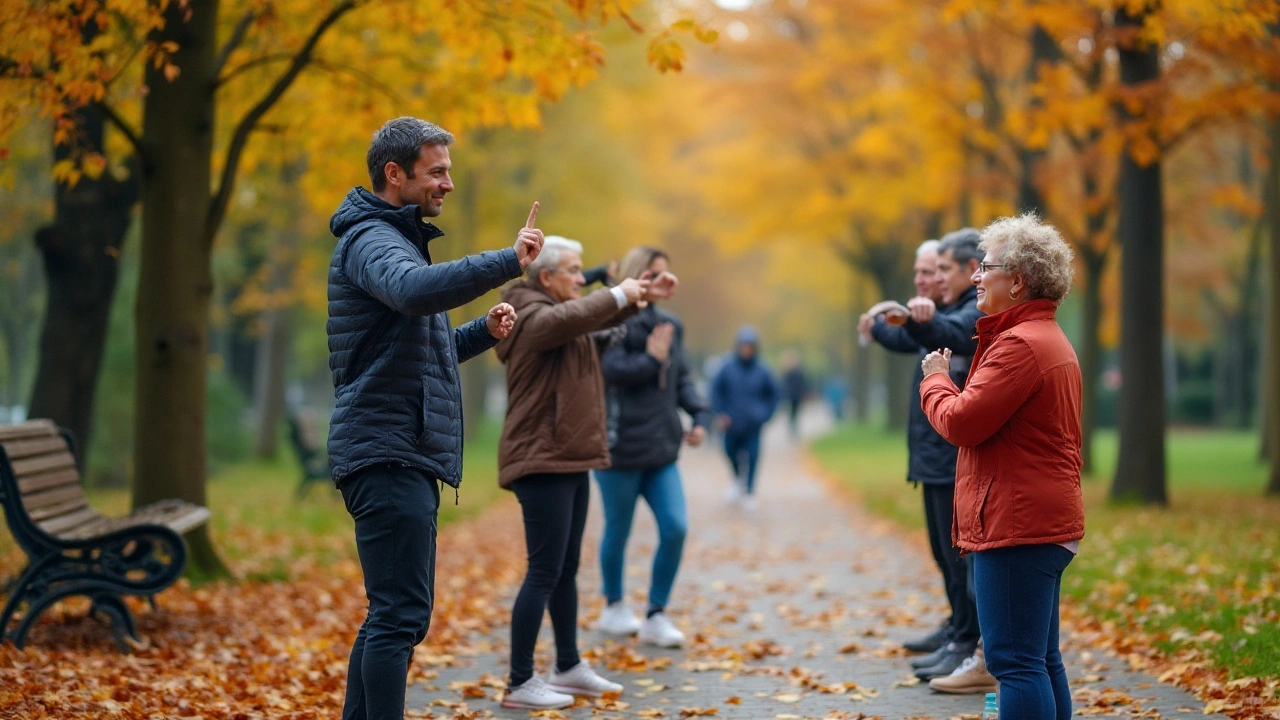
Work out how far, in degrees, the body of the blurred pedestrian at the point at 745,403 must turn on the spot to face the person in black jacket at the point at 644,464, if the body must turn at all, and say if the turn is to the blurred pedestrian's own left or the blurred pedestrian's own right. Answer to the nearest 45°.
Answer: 0° — they already face them

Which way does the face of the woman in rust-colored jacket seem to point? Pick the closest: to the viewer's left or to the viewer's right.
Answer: to the viewer's left

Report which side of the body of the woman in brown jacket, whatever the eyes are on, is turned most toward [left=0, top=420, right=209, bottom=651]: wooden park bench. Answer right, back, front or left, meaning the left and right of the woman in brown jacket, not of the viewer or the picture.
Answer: back

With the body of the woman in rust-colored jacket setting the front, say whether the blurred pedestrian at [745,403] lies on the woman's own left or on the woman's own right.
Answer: on the woman's own right

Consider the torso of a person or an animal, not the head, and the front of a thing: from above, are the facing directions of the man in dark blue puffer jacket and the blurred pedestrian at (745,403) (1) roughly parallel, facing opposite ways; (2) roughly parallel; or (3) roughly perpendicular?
roughly perpendicular

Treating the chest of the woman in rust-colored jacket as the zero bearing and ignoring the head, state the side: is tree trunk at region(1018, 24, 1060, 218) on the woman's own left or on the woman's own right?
on the woman's own right

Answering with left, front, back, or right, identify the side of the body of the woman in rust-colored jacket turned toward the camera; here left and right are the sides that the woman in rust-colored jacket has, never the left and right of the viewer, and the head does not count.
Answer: left

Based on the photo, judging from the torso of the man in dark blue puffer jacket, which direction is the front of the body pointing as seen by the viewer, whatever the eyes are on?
to the viewer's right
